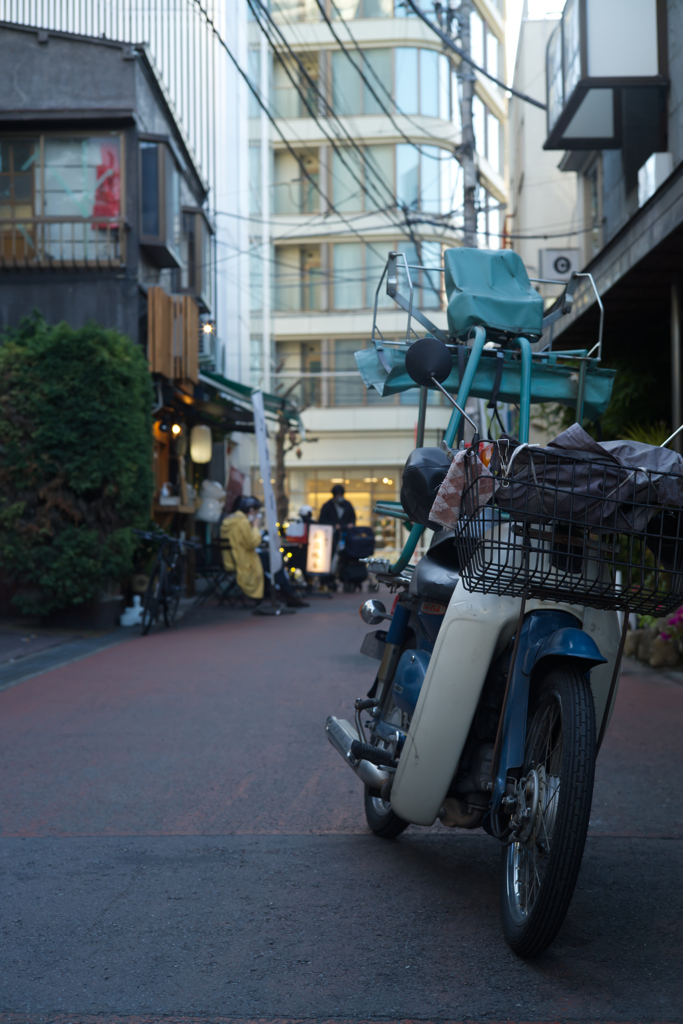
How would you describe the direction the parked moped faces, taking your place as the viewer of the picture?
facing the viewer and to the right of the viewer

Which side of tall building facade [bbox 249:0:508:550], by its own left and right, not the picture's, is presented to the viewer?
front

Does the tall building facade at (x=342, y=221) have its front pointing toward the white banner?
yes

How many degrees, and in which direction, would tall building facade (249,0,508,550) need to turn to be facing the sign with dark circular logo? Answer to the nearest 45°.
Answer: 0° — it already faces it

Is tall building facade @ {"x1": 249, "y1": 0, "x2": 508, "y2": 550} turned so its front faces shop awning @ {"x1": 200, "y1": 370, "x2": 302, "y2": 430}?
yes

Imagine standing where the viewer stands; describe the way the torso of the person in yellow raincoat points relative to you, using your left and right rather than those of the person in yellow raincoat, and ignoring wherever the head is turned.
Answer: facing to the right of the viewer

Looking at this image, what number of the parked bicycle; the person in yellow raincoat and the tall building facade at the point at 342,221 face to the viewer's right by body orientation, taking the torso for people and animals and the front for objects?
1

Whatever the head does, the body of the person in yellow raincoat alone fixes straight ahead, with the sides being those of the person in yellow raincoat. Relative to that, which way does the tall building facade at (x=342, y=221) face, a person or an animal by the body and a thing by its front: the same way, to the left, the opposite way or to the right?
to the right

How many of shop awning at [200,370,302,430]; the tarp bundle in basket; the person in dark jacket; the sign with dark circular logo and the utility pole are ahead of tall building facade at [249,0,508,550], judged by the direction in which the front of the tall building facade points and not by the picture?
5

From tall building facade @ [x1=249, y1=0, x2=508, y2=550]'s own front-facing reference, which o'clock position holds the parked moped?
The parked moped is roughly at 12 o'clock from the tall building facade.

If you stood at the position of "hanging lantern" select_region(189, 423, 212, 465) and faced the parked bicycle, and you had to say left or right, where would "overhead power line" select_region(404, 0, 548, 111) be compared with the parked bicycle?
left

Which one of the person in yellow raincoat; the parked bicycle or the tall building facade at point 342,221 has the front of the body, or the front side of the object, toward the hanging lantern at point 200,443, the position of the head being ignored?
the tall building facade

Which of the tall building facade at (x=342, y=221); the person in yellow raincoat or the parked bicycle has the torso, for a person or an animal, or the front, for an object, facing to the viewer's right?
the person in yellow raincoat
